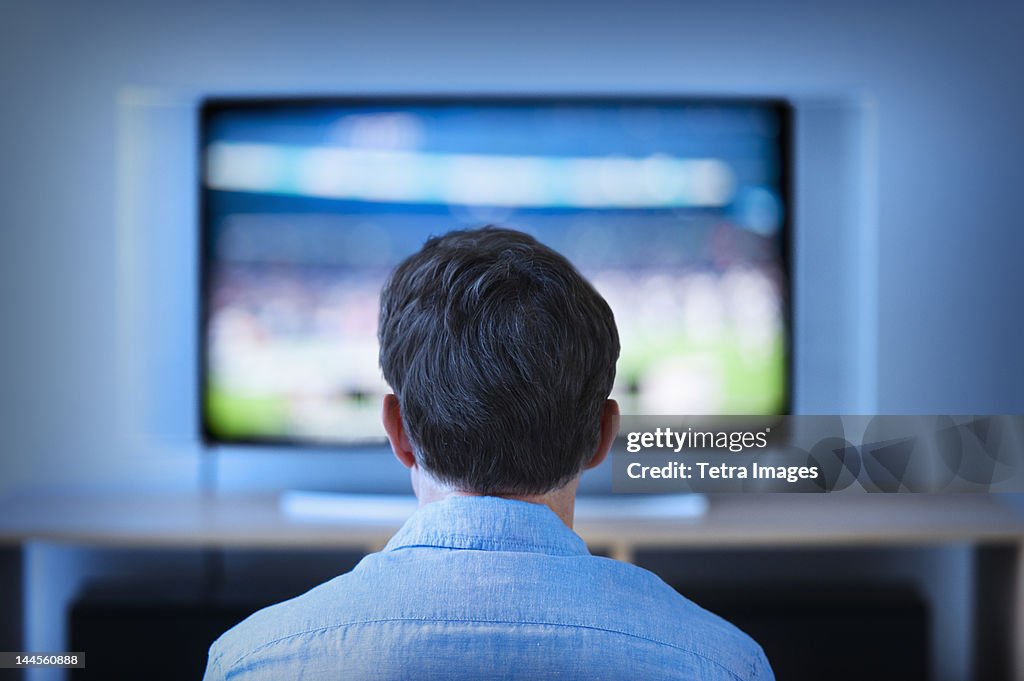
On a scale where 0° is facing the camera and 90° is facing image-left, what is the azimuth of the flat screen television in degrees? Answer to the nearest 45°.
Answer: approximately 0°

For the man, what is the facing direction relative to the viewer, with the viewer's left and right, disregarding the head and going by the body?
facing away from the viewer

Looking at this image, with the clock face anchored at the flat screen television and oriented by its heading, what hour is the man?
The man is roughly at 12 o'clock from the flat screen television.

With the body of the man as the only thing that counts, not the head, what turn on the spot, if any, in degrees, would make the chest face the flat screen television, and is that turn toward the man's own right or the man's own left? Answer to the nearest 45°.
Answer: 0° — they already face it

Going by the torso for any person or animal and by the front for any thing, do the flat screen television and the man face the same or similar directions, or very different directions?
very different directions

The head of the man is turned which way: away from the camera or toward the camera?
away from the camera

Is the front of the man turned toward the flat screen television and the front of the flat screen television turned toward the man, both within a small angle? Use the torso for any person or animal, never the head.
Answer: yes

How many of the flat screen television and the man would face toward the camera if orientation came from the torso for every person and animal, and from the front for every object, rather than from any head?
1
